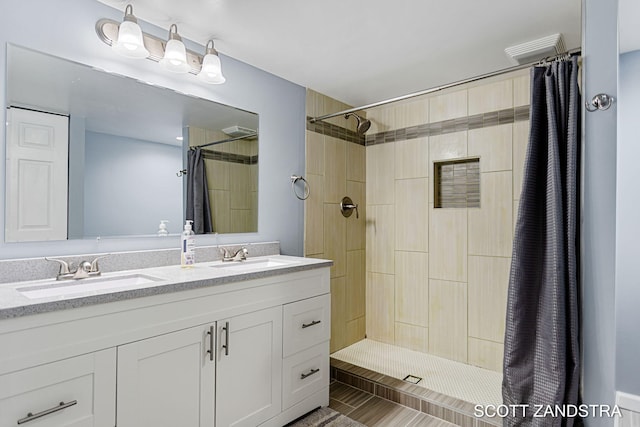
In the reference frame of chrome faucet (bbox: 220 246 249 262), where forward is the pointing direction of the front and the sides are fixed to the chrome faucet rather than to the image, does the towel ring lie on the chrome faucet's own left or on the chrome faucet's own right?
on the chrome faucet's own left

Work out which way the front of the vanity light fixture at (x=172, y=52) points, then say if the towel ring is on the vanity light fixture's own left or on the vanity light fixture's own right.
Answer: on the vanity light fixture's own left

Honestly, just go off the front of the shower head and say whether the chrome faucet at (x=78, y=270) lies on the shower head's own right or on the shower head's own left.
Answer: on the shower head's own right

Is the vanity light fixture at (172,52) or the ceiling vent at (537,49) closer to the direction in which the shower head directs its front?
the ceiling vent

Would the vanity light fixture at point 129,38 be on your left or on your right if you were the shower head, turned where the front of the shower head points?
on your right

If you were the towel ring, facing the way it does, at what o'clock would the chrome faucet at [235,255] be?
The chrome faucet is roughly at 3 o'clock from the towel ring.

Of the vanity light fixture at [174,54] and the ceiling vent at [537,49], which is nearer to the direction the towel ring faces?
the ceiling vent

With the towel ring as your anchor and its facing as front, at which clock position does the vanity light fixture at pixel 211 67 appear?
The vanity light fixture is roughly at 3 o'clock from the towel ring.
